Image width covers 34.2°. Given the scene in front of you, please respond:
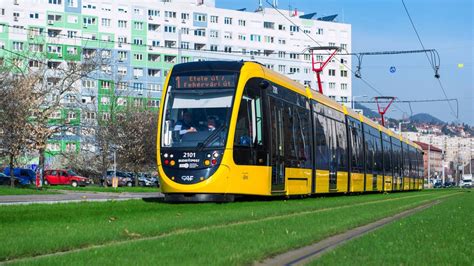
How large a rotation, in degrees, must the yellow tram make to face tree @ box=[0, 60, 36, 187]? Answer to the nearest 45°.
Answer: approximately 90° to its right

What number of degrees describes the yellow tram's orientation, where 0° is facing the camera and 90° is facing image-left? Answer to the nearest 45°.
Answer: approximately 45°
